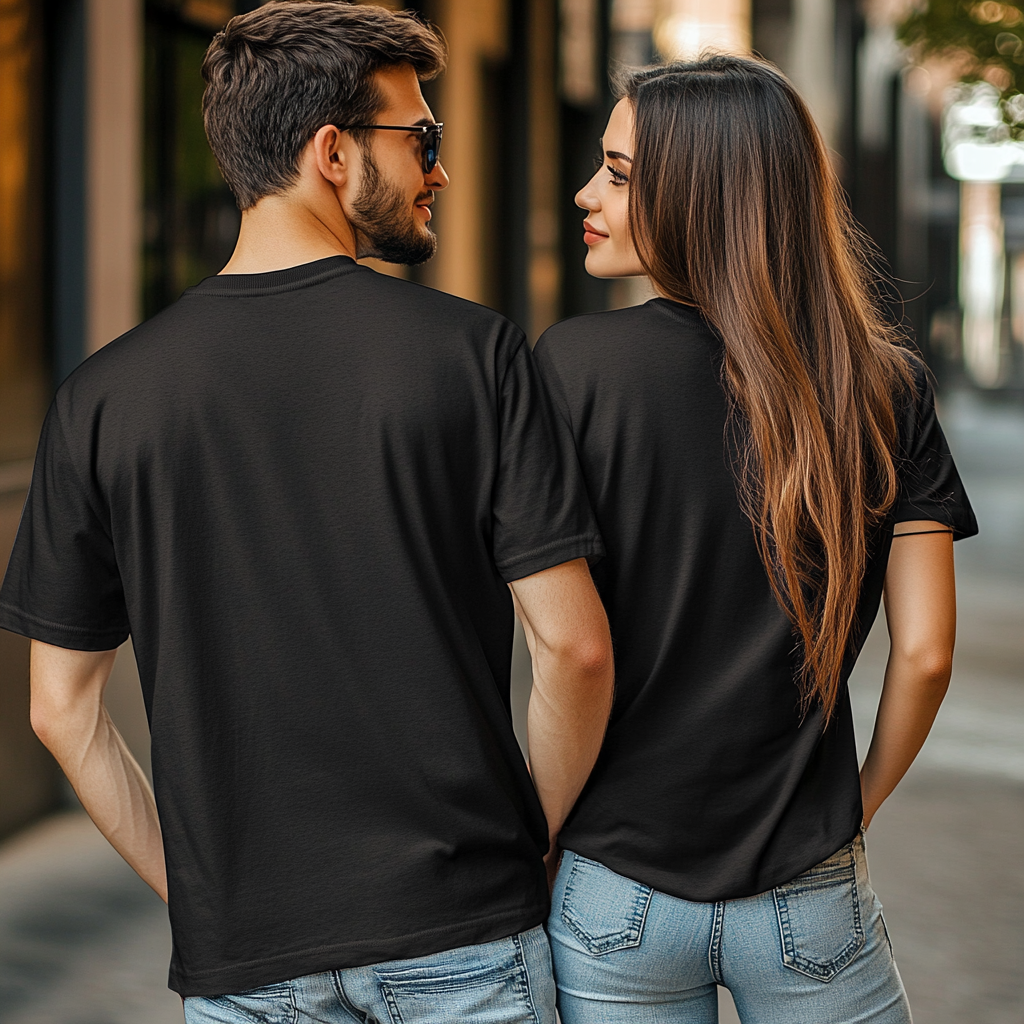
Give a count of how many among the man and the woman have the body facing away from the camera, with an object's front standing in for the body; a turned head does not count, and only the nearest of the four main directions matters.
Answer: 2

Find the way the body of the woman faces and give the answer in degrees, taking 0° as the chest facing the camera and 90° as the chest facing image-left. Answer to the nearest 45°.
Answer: approximately 180°

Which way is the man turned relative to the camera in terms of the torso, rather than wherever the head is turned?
away from the camera

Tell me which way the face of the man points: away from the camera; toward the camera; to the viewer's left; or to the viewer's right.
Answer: to the viewer's right
